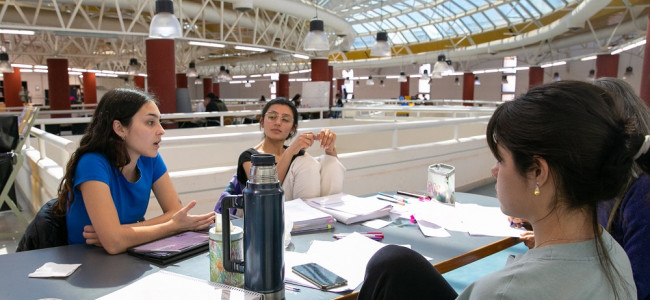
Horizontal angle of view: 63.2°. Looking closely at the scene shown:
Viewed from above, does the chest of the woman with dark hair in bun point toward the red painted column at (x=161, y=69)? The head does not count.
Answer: yes

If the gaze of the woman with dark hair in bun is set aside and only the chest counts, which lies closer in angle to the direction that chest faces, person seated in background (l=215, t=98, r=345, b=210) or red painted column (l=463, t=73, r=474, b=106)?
the person seated in background

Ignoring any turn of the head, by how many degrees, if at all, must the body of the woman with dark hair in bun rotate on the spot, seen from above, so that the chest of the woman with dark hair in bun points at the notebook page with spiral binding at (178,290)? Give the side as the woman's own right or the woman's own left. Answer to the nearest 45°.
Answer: approximately 45° to the woman's own left

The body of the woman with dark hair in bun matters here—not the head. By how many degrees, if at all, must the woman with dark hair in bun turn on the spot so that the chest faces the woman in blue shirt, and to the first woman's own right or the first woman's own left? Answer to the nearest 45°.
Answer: approximately 45° to the first woman's own left

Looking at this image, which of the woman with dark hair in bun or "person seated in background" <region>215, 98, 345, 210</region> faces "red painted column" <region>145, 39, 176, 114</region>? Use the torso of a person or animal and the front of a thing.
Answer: the woman with dark hair in bun

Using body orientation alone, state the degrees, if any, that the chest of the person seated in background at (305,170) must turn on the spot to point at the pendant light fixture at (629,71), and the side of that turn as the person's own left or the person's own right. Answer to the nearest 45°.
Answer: approximately 90° to the person's own left

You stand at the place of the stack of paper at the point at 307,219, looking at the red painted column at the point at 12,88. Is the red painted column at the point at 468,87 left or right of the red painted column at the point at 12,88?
right

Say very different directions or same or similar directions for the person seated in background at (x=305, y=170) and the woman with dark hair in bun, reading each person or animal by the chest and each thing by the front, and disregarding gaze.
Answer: very different directions

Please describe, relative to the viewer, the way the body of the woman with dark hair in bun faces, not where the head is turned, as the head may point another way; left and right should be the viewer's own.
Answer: facing away from the viewer and to the left of the viewer

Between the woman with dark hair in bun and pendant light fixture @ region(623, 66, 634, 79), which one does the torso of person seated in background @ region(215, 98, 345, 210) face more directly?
the woman with dark hair in bun
